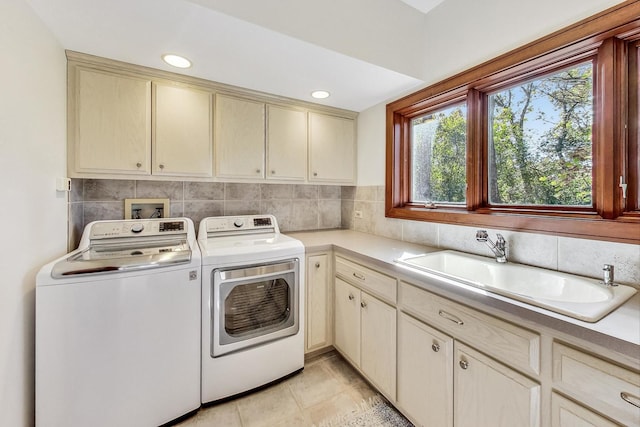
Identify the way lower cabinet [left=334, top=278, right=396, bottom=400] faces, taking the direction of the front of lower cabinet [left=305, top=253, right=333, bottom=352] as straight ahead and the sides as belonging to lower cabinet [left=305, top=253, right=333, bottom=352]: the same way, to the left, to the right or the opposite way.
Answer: to the right

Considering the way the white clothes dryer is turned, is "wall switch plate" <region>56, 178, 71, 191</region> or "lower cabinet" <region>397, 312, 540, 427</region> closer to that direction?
the lower cabinet

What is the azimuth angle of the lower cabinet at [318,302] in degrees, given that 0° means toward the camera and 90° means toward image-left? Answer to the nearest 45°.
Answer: approximately 315°

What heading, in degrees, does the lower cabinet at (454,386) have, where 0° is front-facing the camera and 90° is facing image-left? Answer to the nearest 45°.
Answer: approximately 45°

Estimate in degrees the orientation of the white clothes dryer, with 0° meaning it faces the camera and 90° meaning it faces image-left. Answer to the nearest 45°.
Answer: approximately 315°

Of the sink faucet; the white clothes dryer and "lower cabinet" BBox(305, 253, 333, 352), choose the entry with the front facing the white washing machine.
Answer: the sink faucet

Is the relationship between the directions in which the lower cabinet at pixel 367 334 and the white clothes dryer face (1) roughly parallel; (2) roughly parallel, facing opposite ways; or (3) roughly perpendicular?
roughly perpendicular

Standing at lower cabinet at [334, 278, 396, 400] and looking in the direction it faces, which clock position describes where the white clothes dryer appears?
The white clothes dryer is roughly at 1 o'clock from the lower cabinet.
